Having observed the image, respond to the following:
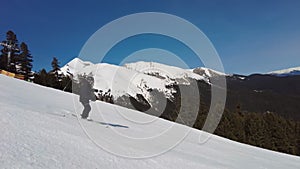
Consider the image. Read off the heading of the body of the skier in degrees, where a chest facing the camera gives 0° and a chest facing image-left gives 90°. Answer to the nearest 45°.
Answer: approximately 270°
